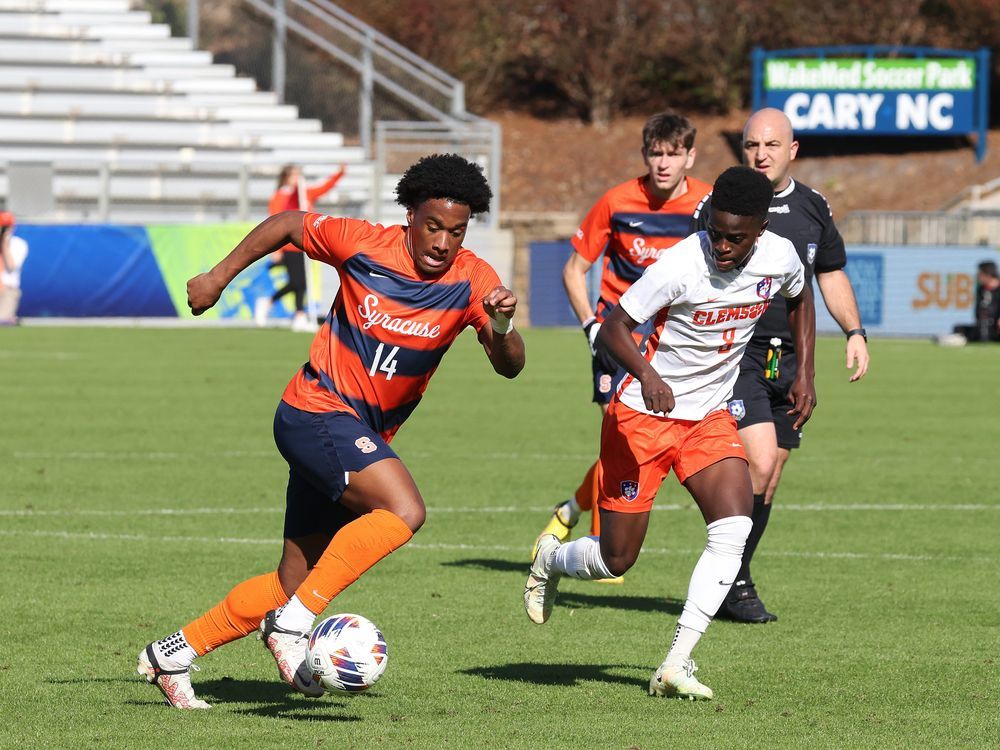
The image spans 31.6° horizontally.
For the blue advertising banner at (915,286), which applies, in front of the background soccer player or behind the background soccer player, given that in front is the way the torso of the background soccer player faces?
behind

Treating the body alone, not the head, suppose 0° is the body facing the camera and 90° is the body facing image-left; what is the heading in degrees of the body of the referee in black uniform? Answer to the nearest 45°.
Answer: approximately 45°

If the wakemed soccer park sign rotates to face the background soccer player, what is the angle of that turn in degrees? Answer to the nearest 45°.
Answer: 0° — it already faces them

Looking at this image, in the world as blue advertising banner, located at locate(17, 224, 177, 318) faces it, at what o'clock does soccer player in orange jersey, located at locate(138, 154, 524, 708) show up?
The soccer player in orange jersey is roughly at 12 o'clock from the blue advertising banner.

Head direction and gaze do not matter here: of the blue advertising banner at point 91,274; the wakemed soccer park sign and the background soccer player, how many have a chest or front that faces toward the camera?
3

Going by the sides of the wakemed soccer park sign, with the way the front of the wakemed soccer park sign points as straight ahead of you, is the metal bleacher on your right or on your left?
on your right

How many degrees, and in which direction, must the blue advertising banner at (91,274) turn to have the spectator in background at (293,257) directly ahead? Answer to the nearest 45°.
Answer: approximately 45° to its left

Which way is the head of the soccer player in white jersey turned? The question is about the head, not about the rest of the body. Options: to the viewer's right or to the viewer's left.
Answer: to the viewer's left

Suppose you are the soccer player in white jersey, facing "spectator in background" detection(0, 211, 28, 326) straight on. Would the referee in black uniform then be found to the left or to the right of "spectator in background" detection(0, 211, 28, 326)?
right

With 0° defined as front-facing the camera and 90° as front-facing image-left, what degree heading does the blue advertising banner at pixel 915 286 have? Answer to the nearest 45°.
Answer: approximately 0°

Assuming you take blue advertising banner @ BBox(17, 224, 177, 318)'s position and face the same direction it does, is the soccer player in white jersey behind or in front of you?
in front

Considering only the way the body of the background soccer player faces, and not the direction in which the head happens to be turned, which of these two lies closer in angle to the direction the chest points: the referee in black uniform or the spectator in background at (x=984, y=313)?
the referee in black uniform

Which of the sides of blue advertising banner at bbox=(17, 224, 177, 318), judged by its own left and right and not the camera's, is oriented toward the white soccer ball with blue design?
front

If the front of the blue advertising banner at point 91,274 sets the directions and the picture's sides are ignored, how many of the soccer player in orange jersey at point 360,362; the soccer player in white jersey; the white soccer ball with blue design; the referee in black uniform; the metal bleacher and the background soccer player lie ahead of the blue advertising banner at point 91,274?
5
